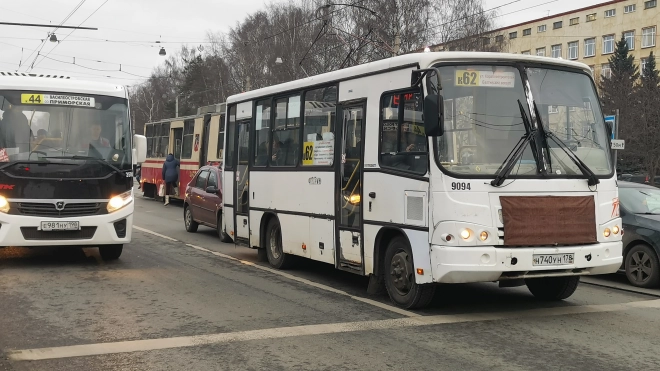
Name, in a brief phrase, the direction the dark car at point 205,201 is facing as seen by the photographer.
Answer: facing the viewer and to the right of the viewer

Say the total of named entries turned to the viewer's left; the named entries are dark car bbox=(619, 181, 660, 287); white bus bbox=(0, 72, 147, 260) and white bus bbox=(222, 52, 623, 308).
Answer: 0

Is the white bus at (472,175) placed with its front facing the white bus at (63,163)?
no

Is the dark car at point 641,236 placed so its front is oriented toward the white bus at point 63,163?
no

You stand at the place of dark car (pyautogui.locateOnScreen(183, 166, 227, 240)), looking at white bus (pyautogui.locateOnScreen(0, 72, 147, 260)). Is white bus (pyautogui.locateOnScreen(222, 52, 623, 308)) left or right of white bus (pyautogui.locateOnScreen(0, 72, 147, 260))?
left

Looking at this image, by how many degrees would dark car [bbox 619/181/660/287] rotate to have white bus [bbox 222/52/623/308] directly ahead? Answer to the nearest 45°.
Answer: approximately 90° to its right

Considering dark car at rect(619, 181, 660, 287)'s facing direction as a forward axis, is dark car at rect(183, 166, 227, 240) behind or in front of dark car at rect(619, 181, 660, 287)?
behind

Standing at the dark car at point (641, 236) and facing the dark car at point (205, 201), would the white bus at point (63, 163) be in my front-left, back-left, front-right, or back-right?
front-left

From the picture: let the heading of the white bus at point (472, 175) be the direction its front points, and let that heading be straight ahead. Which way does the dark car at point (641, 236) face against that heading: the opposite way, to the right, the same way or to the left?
the same way

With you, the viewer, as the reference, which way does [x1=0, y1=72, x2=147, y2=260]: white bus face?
facing the viewer

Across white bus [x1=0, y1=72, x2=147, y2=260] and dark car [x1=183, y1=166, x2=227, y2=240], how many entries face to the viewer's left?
0

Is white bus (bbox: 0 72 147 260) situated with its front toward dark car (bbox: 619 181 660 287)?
no

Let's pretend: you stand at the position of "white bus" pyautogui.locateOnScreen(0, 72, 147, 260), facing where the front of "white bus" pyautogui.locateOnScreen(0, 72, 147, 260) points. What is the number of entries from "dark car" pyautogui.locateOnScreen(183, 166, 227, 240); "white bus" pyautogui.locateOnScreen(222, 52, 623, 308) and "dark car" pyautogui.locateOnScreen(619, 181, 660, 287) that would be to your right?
0

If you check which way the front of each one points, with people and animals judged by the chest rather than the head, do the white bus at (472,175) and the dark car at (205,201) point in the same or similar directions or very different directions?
same or similar directions

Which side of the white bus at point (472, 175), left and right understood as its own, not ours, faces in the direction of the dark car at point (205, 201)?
back

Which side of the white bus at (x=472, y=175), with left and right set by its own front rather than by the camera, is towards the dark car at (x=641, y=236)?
left

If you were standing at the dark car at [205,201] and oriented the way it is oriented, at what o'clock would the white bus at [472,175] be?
The white bus is roughly at 1 o'clock from the dark car.
